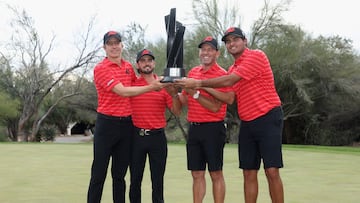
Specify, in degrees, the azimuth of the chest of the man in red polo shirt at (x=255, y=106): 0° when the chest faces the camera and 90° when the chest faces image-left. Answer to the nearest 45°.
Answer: approximately 45°

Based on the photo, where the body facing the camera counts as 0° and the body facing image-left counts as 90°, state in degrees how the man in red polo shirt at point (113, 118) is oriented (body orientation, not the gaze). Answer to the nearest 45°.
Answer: approximately 315°

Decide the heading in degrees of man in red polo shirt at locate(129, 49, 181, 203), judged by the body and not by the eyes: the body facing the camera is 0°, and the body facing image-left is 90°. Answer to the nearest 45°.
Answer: approximately 0°

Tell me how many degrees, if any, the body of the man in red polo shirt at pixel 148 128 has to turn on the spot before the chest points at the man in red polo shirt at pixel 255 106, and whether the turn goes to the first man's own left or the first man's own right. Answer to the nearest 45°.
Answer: approximately 90° to the first man's own left

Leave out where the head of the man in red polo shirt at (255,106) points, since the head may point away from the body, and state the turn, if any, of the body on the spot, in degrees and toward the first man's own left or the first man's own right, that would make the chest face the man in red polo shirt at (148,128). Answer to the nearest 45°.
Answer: approximately 45° to the first man's own right
